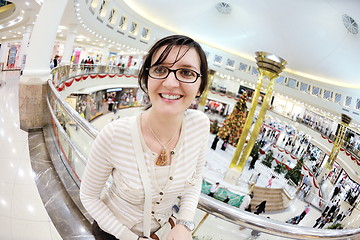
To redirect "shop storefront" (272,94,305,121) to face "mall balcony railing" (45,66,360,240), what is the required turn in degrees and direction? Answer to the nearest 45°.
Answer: approximately 45° to its left

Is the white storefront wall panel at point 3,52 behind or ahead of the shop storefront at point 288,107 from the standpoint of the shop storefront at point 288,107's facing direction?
ahead

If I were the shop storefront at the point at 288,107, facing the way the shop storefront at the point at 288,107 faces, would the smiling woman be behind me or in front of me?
in front

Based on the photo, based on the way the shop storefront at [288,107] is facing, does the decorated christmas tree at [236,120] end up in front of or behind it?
in front

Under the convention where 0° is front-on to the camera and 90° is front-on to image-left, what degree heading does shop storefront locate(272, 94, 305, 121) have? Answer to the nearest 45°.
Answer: approximately 45°
